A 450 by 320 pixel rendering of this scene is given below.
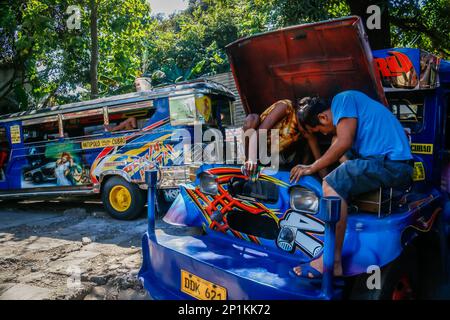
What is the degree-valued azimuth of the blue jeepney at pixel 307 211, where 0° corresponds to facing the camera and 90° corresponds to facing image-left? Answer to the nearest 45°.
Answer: approximately 45°

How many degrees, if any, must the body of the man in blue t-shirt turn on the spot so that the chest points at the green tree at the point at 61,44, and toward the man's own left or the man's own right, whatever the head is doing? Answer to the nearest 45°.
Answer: approximately 45° to the man's own right

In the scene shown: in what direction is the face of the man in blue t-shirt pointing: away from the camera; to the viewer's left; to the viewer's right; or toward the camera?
to the viewer's left

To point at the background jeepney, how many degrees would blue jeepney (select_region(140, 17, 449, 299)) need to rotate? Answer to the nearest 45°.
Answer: approximately 90° to its right

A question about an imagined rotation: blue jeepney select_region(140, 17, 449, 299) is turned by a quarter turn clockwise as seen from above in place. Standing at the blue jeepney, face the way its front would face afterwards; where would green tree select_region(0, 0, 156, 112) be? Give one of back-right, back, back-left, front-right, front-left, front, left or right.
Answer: front

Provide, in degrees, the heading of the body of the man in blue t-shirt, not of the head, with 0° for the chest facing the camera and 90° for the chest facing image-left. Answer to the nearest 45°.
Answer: approximately 90°
